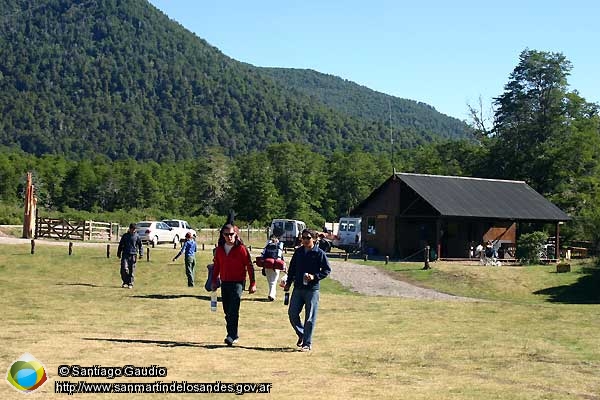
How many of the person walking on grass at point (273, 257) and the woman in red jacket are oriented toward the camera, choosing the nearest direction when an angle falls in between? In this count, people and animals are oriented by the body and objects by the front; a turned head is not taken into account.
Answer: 1

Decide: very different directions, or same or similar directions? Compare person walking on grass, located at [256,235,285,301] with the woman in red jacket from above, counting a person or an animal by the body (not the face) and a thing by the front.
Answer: very different directions

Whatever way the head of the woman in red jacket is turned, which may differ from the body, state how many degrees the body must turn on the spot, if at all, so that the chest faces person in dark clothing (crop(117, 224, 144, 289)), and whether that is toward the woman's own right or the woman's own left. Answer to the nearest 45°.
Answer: approximately 180°

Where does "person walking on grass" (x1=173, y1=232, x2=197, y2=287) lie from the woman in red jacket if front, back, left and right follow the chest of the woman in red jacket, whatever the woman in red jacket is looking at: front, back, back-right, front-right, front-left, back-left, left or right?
back

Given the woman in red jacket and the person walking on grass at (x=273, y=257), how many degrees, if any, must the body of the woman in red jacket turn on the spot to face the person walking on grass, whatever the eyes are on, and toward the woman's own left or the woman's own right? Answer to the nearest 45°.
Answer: approximately 180°

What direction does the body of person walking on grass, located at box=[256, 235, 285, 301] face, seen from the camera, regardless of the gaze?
away from the camera

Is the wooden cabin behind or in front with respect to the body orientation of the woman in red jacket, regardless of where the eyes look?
behind
